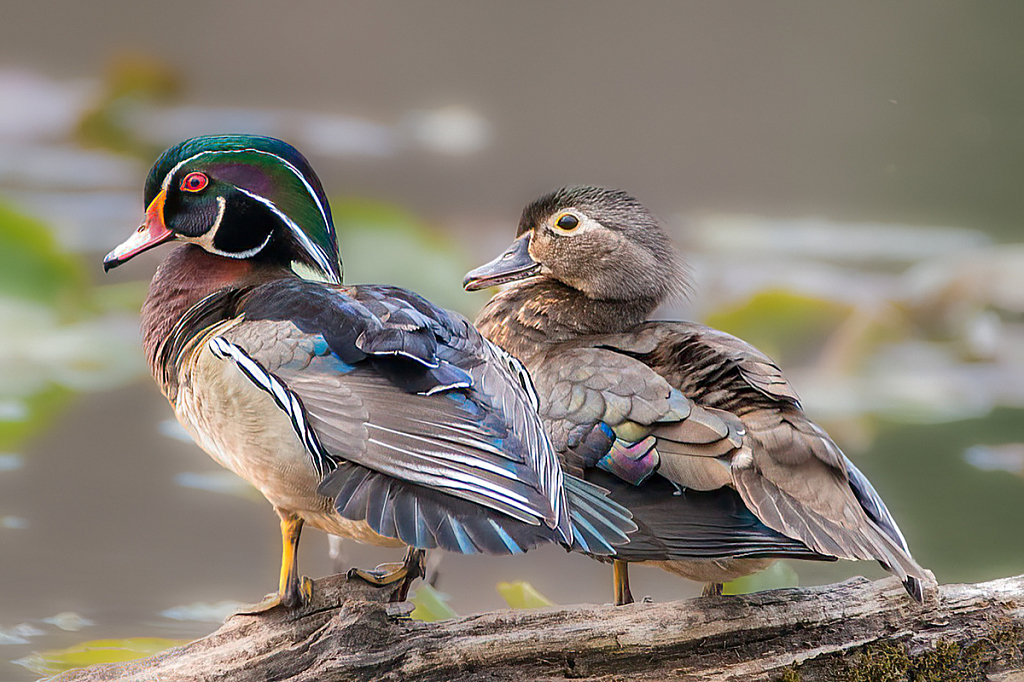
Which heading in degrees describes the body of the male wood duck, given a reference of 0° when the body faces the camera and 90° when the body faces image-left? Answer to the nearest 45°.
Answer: approximately 90°

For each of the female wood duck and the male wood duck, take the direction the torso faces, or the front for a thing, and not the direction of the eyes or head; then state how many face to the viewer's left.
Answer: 2

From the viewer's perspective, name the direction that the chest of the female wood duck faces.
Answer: to the viewer's left
